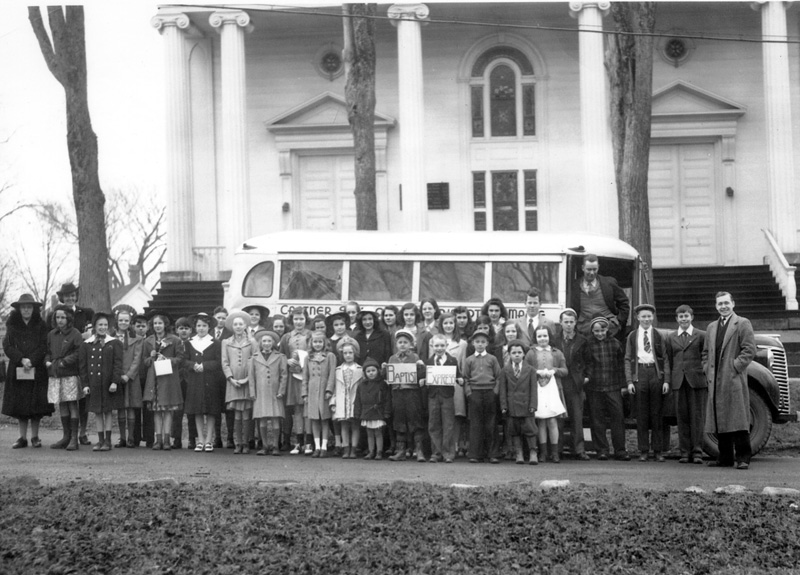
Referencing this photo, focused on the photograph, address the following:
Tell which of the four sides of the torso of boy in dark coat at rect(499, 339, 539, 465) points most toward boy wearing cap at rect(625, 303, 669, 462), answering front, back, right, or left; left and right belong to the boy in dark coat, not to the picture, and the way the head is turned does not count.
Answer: left

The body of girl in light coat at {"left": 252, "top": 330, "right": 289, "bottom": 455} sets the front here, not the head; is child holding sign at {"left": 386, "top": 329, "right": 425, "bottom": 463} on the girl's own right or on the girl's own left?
on the girl's own left

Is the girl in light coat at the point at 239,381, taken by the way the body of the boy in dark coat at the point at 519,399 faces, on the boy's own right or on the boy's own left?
on the boy's own right

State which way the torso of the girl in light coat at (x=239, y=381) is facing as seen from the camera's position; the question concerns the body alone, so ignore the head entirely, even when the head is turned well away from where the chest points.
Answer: toward the camera

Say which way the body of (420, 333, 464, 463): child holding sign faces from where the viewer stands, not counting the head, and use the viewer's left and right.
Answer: facing the viewer

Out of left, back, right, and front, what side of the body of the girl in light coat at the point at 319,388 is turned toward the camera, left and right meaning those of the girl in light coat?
front

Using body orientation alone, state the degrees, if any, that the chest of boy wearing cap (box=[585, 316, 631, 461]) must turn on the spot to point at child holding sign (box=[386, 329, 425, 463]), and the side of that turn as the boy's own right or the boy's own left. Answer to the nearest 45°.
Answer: approximately 90° to the boy's own right

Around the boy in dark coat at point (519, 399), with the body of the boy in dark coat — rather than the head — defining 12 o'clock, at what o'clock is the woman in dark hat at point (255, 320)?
The woman in dark hat is roughly at 4 o'clock from the boy in dark coat.

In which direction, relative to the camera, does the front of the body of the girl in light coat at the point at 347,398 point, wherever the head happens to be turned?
toward the camera

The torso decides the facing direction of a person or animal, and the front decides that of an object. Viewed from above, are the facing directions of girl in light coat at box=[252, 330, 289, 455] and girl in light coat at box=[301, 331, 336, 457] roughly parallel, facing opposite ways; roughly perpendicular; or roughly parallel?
roughly parallel

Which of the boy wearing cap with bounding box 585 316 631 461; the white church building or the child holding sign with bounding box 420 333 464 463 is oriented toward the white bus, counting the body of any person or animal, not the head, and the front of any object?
the white church building

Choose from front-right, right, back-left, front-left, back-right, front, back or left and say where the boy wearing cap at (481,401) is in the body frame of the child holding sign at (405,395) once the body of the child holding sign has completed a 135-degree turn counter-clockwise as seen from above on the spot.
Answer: front-right
